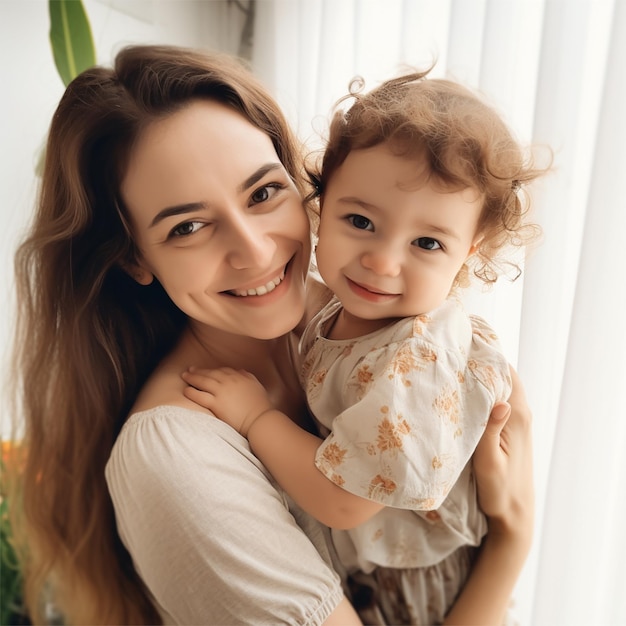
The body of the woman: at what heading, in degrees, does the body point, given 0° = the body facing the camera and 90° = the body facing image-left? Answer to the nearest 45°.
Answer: approximately 315°
